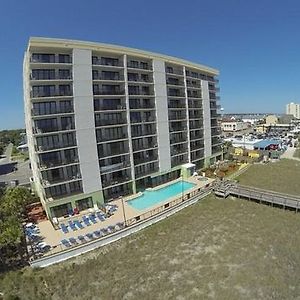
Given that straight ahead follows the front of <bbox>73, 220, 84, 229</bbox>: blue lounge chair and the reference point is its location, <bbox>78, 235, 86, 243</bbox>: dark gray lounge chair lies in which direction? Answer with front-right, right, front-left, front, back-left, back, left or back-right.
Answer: front-right

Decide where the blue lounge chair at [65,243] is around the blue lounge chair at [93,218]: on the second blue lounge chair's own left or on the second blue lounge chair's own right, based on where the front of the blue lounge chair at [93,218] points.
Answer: on the second blue lounge chair's own right

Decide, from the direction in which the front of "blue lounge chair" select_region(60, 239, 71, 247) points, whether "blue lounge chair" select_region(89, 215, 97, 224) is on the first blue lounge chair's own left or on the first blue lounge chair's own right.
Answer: on the first blue lounge chair's own left

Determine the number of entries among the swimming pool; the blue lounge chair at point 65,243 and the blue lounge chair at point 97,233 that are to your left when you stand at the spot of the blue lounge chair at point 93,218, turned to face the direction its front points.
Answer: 1

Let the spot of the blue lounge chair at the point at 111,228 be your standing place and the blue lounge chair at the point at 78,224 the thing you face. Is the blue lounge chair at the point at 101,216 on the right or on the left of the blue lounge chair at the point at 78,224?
right

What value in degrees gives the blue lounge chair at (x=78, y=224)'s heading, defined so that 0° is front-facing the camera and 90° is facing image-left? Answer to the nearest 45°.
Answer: approximately 315°

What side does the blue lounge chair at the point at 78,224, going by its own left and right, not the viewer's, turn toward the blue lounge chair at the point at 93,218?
left

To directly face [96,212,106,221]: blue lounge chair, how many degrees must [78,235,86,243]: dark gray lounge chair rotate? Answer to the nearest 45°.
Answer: approximately 90° to its left

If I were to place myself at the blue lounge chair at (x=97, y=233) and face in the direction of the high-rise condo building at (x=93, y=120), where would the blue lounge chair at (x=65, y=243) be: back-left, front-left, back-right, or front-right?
back-left
